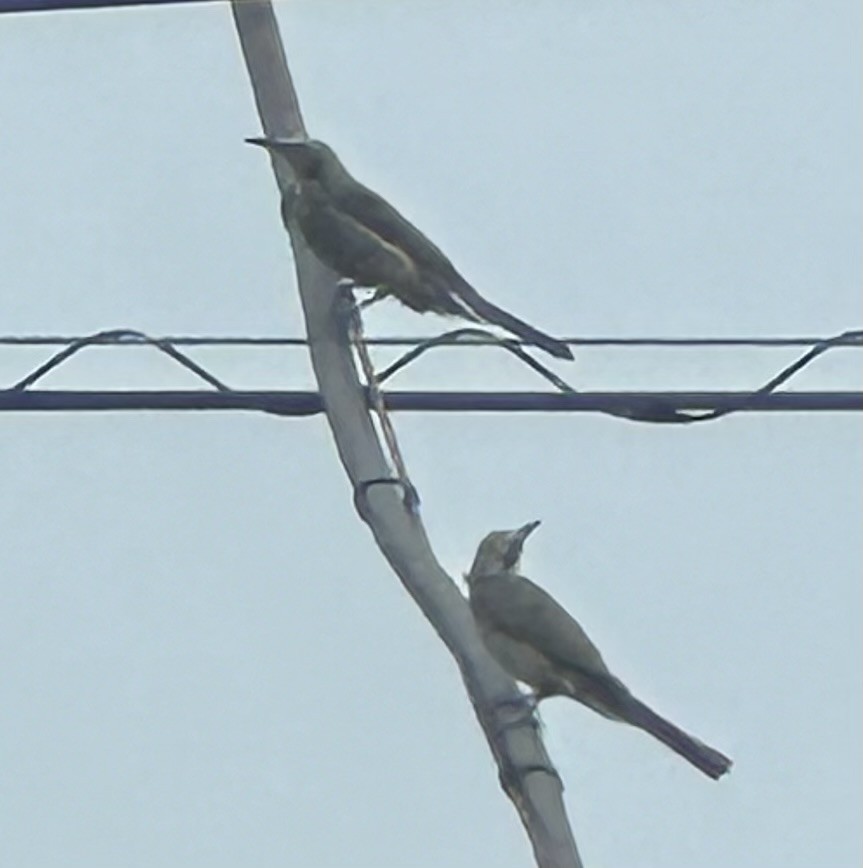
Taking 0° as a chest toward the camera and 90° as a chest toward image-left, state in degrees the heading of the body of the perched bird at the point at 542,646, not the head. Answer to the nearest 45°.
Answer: approximately 90°

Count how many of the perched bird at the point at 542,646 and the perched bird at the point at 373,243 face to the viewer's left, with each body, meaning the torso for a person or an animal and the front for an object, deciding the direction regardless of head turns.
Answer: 2

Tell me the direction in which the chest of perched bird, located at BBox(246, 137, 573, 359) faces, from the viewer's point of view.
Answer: to the viewer's left
